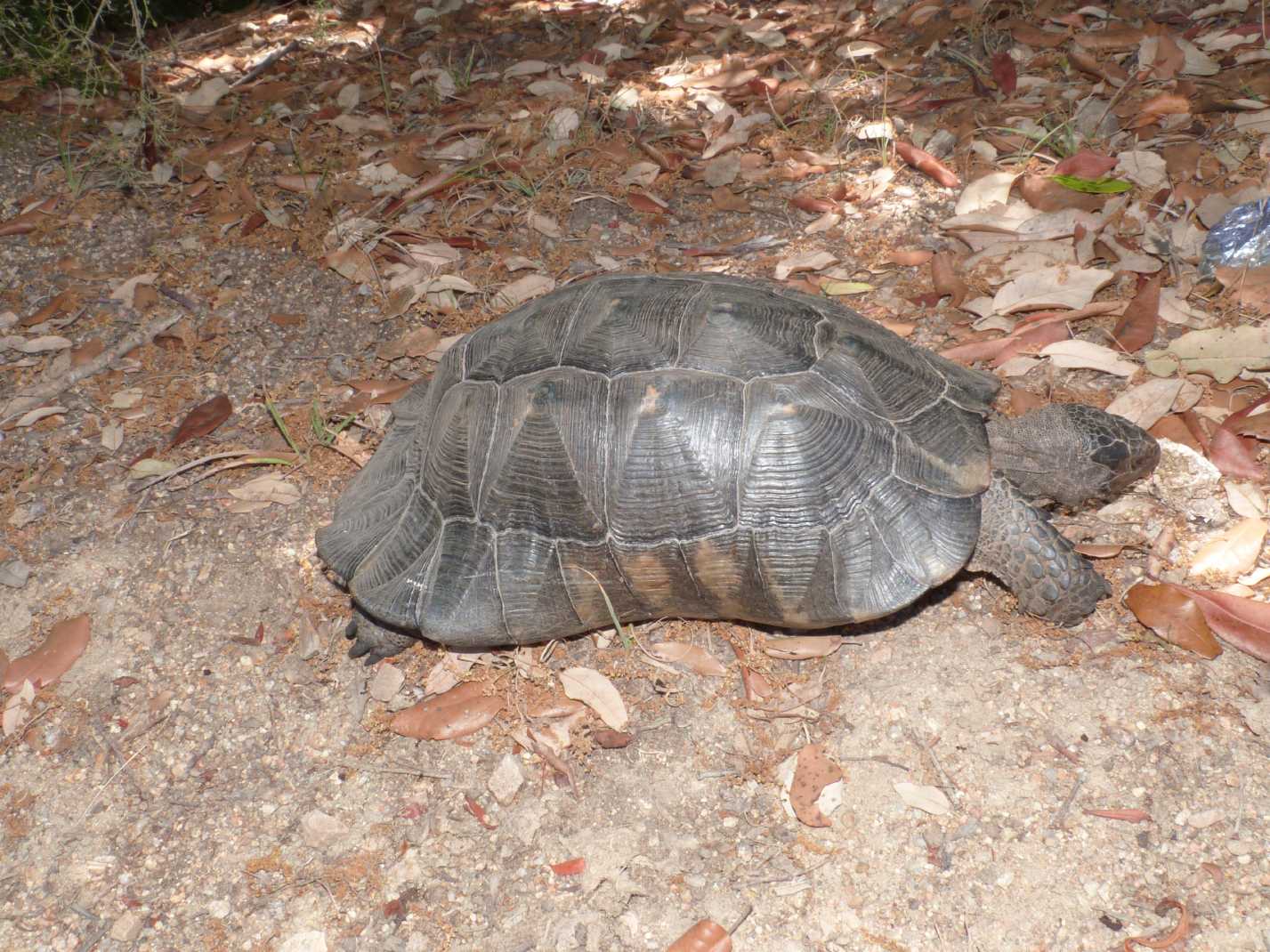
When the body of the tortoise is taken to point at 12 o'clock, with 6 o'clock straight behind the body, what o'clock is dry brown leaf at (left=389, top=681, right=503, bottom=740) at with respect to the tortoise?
The dry brown leaf is roughly at 5 o'clock from the tortoise.

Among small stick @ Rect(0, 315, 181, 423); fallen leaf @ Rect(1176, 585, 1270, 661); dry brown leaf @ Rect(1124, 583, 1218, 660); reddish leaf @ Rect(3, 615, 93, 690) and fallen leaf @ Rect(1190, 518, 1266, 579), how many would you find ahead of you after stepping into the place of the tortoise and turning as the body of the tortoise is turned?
3

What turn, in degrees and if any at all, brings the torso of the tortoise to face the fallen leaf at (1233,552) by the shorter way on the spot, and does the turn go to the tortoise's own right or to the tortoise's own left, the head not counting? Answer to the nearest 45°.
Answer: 0° — it already faces it

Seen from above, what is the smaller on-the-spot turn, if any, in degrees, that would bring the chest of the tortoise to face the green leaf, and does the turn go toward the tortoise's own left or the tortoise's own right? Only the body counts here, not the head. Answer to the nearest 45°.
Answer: approximately 45° to the tortoise's own left

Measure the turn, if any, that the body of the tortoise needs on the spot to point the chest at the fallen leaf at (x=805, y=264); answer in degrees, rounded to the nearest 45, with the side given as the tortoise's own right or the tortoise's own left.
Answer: approximately 90° to the tortoise's own left

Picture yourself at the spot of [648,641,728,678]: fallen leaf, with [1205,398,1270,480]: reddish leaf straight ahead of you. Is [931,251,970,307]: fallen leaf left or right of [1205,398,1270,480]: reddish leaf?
left

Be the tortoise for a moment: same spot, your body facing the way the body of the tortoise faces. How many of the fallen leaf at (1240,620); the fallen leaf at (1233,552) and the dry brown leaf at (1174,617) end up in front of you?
3

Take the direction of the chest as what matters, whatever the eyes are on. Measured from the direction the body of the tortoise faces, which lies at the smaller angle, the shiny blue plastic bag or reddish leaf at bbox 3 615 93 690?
the shiny blue plastic bag

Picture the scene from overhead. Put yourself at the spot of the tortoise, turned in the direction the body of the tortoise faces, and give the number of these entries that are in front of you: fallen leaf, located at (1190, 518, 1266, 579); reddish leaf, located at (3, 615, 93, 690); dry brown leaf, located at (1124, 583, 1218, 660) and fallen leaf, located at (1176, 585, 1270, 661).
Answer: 3

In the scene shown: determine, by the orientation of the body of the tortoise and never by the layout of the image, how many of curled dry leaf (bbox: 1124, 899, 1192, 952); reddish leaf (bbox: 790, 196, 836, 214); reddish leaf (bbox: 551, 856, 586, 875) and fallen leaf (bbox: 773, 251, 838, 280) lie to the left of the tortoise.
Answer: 2

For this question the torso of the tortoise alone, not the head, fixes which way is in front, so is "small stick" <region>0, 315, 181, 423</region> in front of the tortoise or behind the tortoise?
behind

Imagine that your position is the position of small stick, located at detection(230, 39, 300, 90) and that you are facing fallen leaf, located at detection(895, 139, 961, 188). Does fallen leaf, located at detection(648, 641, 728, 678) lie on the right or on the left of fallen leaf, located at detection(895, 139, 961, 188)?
right

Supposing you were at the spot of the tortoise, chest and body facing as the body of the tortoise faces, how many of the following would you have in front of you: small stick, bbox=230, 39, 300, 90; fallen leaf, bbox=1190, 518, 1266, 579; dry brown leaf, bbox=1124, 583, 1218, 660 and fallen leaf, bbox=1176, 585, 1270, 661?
3

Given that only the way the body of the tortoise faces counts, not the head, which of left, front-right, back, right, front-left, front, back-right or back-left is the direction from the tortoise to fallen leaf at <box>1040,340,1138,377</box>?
front-left

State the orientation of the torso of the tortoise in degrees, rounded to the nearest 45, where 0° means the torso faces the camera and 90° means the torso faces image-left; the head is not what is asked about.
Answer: approximately 270°
